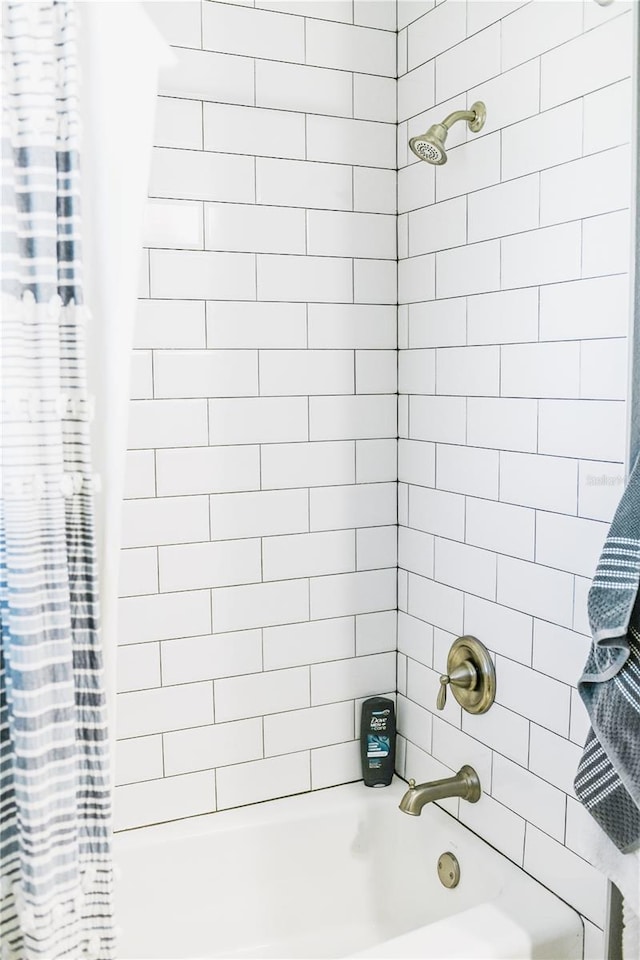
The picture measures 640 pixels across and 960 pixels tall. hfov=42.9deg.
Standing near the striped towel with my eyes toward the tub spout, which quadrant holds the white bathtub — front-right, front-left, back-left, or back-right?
front-left

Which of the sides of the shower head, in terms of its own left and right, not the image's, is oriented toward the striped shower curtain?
front

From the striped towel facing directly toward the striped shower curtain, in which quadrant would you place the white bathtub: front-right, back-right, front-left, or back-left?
front-right
